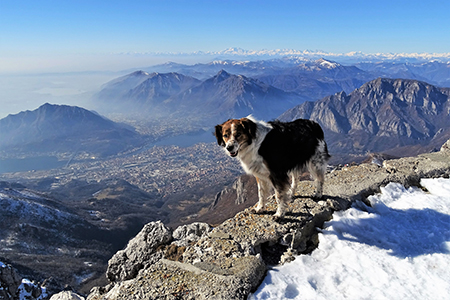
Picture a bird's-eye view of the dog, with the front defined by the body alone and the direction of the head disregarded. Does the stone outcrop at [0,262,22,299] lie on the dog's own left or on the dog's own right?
on the dog's own right

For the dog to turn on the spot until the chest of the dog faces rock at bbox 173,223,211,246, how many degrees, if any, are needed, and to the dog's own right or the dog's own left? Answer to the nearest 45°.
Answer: approximately 45° to the dog's own right

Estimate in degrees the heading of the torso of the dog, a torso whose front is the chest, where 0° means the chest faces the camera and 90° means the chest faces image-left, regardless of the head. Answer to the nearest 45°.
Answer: approximately 45°
